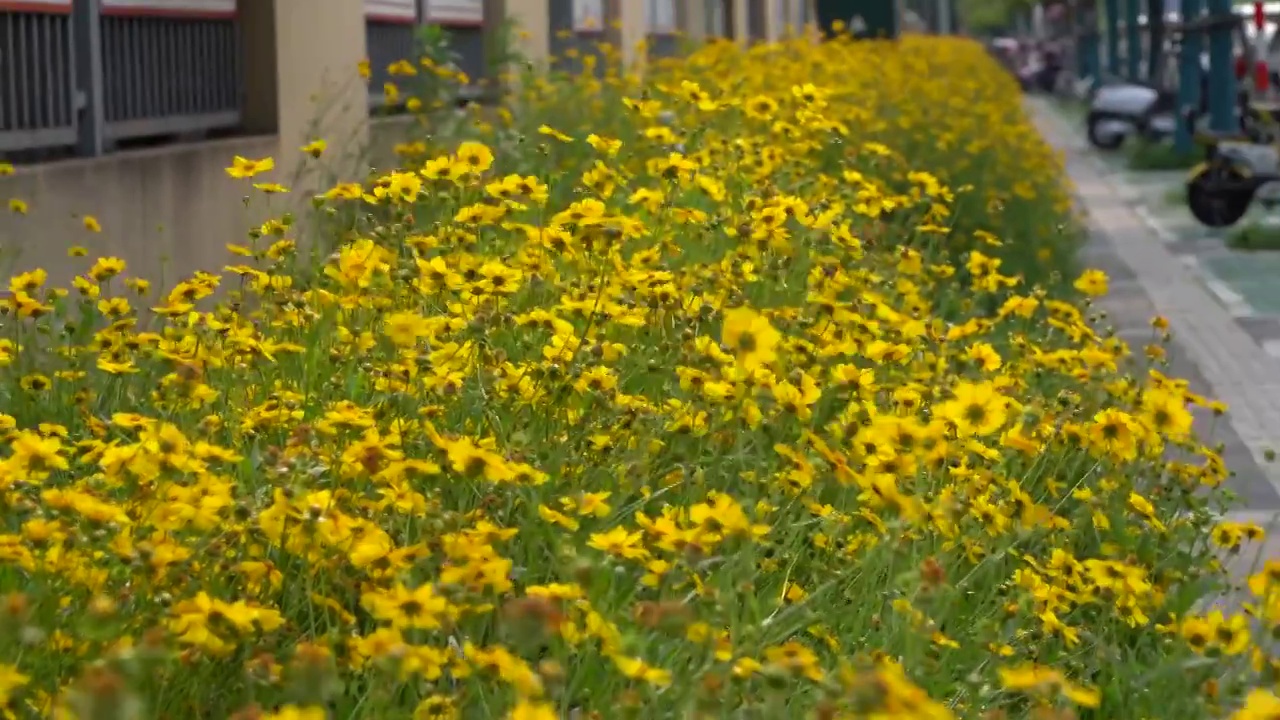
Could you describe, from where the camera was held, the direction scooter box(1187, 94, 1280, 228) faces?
facing to the right of the viewer

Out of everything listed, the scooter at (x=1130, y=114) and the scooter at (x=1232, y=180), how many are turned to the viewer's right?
2

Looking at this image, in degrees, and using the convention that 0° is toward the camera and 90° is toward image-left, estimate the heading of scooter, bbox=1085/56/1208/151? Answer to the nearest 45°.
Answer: approximately 270°

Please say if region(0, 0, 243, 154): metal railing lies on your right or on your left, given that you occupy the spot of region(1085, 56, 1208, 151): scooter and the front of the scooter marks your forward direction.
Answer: on your right
